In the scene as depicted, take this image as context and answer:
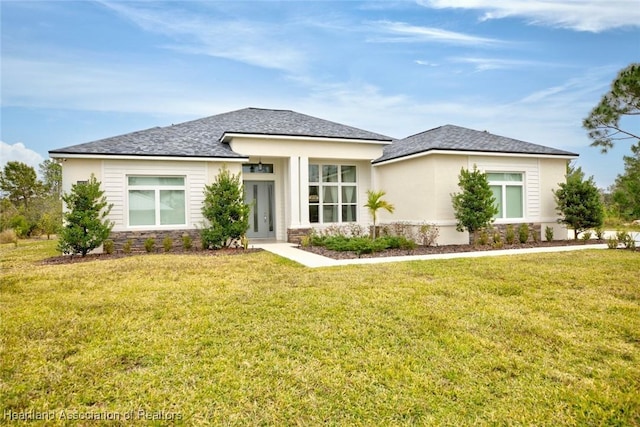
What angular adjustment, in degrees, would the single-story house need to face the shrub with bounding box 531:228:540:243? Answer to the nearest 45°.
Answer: approximately 90° to its left

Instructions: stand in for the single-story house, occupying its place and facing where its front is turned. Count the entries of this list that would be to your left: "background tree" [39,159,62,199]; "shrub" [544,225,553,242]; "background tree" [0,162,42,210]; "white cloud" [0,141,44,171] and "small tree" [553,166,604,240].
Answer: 2

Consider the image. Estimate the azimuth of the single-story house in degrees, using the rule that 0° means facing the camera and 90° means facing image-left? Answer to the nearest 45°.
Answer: approximately 0°

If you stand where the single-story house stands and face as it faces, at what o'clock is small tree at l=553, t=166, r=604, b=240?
The small tree is roughly at 9 o'clock from the single-story house.

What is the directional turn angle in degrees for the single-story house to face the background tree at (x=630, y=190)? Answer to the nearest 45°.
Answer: approximately 90° to its left

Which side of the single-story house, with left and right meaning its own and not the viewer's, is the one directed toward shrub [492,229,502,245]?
left

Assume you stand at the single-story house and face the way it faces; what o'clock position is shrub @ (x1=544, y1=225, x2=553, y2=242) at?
The shrub is roughly at 9 o'clock from the single-story house.

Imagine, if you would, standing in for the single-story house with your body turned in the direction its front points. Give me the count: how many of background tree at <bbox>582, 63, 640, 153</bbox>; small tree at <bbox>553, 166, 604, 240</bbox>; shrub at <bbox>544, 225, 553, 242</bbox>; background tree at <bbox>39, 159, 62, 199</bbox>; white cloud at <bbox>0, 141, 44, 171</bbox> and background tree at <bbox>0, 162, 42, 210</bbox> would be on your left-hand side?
3

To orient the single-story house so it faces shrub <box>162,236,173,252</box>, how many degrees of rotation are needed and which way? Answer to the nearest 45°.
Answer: approximately 45° to its right

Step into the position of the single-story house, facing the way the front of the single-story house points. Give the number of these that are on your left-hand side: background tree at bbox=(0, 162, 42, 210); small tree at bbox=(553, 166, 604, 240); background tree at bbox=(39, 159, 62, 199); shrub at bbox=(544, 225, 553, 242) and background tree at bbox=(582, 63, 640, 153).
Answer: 3
